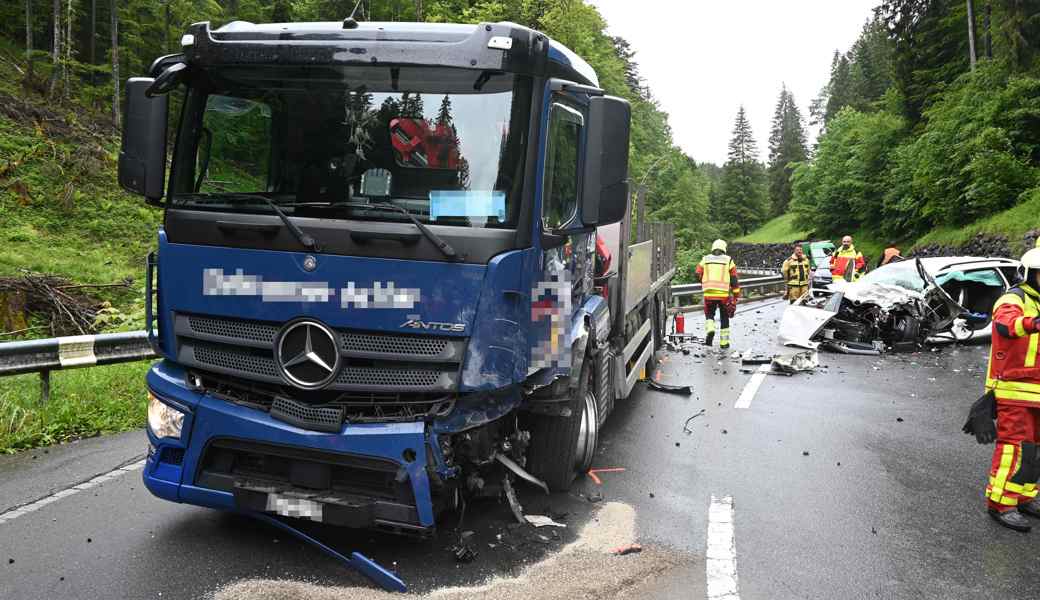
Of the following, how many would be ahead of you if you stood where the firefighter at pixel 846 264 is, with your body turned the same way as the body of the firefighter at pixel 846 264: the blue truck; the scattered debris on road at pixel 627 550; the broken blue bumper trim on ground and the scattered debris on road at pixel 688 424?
4

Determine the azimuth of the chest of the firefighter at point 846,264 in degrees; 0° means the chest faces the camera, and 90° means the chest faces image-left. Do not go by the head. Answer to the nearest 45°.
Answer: approximately 0°

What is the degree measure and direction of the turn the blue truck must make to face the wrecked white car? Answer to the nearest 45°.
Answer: approximately 180°

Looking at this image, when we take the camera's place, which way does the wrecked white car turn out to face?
facing the viewer and to the left of the viewer

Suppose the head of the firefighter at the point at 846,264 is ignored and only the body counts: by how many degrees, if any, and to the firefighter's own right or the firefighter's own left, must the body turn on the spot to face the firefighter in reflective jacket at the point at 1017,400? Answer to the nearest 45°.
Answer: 0° — they already face them

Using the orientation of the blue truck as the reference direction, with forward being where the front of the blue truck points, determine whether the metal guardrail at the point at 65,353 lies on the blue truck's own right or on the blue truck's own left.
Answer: on the blue truck's own right

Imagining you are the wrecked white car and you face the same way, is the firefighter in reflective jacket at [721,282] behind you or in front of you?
in front

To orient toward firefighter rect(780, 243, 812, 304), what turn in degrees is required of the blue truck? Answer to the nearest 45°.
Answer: approximately 180°
